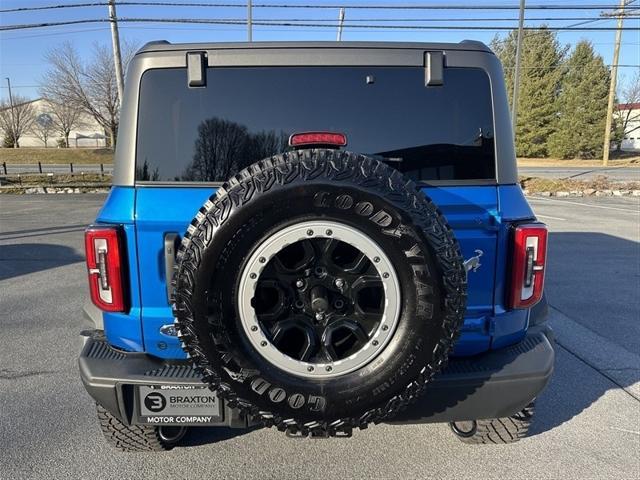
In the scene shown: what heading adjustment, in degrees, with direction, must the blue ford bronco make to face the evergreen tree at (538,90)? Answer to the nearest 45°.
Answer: approximately 45° to its right

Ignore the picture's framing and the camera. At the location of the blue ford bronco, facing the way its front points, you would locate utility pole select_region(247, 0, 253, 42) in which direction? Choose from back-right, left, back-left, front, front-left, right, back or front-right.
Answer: front

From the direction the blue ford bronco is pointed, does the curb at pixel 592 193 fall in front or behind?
in front

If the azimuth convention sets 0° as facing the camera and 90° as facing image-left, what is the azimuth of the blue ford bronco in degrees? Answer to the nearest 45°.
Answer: approximately 180°

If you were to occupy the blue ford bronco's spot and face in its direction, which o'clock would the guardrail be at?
The guardrail is roughly at 11 o'clock from the blue ford bronco.

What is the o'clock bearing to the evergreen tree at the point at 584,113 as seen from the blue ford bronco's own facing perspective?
The evergreen tree is roughly at 1 o'clock from the blue ford bronco.
